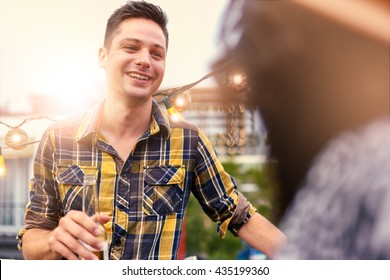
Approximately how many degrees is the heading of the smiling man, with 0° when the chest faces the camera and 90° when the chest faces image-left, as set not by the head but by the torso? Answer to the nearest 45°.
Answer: approximately 0°

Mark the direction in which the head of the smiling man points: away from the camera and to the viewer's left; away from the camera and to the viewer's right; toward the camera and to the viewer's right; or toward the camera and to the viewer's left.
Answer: toward the camera and to the viewer's right
